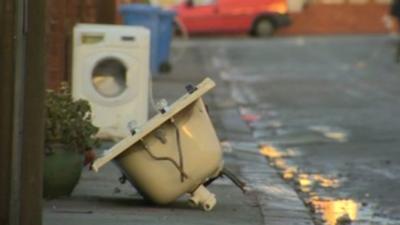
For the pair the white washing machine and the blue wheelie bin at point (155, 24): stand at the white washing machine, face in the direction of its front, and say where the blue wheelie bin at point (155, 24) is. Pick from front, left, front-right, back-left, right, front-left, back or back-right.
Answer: back

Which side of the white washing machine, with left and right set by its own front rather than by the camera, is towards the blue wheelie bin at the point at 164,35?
back

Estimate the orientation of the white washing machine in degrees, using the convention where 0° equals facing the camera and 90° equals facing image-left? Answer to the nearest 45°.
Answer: approximately 0°

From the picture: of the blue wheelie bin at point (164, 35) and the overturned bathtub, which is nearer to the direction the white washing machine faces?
the overturned bathtub

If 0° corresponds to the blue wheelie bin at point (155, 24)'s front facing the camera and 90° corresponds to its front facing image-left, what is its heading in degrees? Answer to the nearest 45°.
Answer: approximately 45°

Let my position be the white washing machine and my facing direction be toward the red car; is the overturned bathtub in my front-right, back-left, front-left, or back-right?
back-right

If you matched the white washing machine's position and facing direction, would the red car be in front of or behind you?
behind
